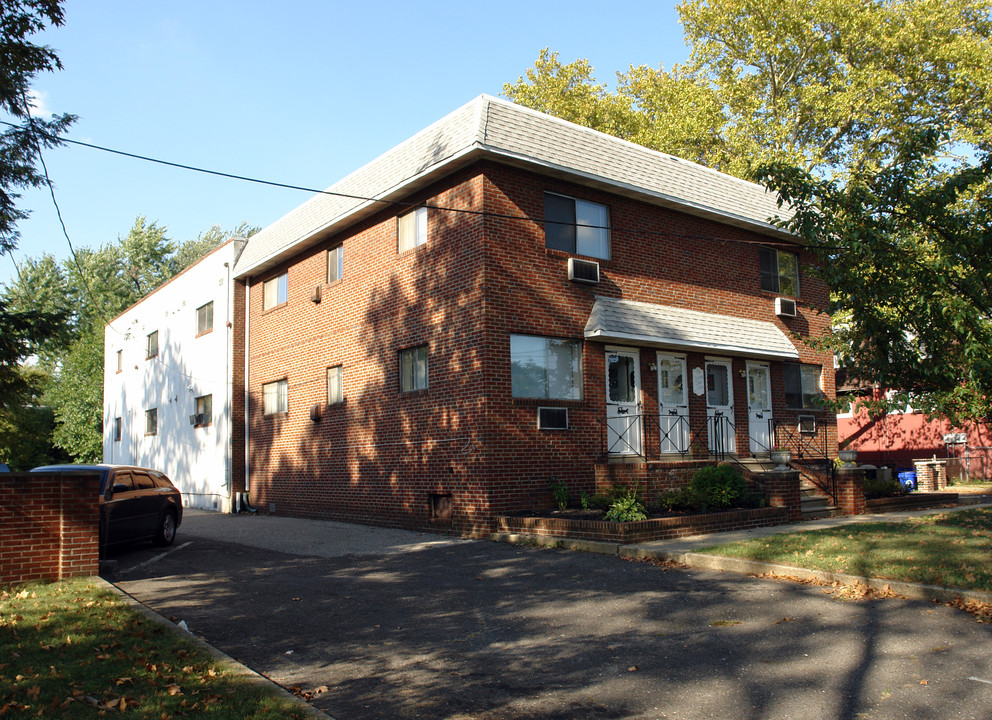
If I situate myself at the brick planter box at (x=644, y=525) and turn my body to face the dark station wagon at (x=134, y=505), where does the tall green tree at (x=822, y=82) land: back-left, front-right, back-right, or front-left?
back-right

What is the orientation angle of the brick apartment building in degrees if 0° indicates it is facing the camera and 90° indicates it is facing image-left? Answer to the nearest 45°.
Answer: approximately 315°

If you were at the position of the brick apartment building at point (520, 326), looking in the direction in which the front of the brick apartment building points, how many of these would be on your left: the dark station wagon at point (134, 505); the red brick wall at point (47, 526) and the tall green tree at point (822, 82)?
1

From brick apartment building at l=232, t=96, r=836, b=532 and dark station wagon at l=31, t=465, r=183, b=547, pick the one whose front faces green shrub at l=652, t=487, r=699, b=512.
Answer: the brick apartment building

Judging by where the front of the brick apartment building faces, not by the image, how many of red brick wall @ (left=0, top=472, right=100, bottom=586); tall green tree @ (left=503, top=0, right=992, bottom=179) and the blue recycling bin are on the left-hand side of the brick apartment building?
2

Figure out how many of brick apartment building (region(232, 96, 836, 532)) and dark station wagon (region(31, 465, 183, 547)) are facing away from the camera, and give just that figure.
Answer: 0

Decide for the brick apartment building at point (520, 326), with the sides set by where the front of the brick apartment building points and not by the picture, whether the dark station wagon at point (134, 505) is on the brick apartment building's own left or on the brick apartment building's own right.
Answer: on the brick apartment building's own right

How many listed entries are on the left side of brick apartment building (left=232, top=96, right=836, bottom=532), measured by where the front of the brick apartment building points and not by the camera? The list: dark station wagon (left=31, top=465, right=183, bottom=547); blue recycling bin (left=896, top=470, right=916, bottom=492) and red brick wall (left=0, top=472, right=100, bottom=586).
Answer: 1

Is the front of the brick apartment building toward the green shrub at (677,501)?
yes

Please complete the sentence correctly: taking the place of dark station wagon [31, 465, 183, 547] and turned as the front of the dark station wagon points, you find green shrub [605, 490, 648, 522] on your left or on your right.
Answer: on your left
